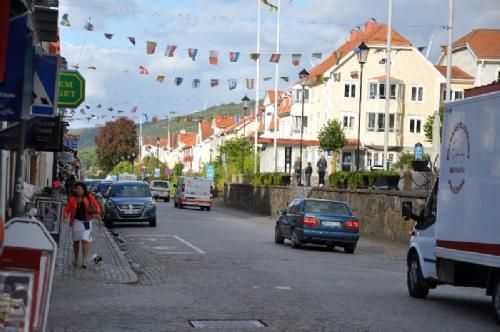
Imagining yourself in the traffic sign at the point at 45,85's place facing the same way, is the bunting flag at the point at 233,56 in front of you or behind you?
behind

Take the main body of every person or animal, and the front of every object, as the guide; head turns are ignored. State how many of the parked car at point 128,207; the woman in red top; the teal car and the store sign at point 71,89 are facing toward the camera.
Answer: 3

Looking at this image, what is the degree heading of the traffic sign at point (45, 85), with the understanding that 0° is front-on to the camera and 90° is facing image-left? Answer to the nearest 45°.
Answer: approximately 0°

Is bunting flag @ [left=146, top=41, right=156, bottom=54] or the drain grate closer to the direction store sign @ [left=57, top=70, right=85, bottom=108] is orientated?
the drain grate

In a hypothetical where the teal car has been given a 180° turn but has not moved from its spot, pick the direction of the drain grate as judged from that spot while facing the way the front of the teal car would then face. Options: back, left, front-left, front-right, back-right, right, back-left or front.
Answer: front-right

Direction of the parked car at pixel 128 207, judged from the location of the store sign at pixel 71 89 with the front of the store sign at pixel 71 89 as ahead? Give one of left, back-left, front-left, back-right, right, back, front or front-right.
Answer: back

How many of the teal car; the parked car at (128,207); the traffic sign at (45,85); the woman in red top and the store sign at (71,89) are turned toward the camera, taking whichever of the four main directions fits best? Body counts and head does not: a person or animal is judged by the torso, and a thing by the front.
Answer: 4

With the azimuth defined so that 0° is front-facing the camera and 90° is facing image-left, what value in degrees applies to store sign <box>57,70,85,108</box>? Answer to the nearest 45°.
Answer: approximately 0°

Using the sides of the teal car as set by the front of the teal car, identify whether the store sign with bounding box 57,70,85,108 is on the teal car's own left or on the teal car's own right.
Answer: on the teal car's own left
